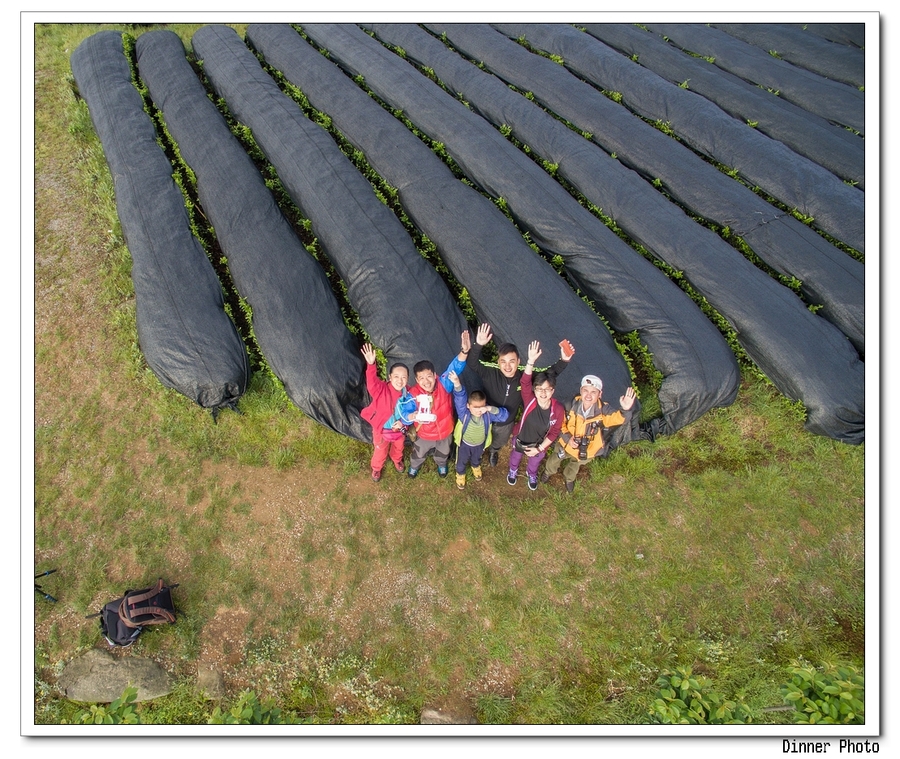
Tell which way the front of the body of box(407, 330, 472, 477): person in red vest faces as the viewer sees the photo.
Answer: toward the camera

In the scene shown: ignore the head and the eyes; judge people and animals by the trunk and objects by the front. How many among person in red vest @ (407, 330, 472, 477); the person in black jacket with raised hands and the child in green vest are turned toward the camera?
3

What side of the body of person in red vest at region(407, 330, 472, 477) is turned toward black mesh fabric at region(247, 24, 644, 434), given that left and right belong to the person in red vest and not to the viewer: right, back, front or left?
back

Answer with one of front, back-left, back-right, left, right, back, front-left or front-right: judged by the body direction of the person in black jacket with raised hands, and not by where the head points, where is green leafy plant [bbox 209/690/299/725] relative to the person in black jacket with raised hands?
front-right

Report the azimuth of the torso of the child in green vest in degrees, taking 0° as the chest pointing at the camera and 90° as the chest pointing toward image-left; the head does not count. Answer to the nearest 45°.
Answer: approximately 0°

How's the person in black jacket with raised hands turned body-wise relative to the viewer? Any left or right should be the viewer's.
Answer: facing the viewer

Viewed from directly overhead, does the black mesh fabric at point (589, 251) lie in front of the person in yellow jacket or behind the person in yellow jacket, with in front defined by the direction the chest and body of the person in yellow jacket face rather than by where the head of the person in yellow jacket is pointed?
behind
